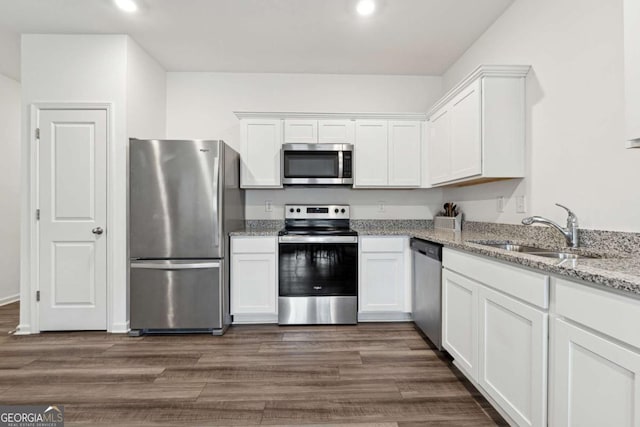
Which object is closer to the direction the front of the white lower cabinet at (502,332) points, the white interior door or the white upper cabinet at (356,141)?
the white interior door

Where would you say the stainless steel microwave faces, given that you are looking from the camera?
facing the viewer

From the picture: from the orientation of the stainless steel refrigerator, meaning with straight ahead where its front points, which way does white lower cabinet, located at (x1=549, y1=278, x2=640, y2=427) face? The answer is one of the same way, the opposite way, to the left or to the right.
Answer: to the right

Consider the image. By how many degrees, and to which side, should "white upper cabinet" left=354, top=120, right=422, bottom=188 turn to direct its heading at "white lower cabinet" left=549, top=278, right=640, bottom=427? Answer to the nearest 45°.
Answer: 0° — it already faces it

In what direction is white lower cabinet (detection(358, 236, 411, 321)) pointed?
toward the camera

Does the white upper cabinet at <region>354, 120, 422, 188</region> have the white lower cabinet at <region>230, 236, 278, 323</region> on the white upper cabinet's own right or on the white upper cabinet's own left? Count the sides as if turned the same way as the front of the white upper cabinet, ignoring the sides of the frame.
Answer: on the white upper cabinet's own right

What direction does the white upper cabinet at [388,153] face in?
toward the camera

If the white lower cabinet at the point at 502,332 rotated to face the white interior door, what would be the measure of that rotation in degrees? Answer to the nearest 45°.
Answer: approximately 45° to its right

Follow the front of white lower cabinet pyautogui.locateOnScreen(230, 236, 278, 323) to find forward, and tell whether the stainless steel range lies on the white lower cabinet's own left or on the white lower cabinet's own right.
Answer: on the white lower cabinet's own left

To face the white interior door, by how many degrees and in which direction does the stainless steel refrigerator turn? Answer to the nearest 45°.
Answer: approximately 135° to its right
